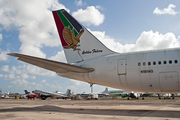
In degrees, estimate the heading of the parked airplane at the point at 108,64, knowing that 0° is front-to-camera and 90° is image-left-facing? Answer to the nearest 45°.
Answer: approximately 315°
